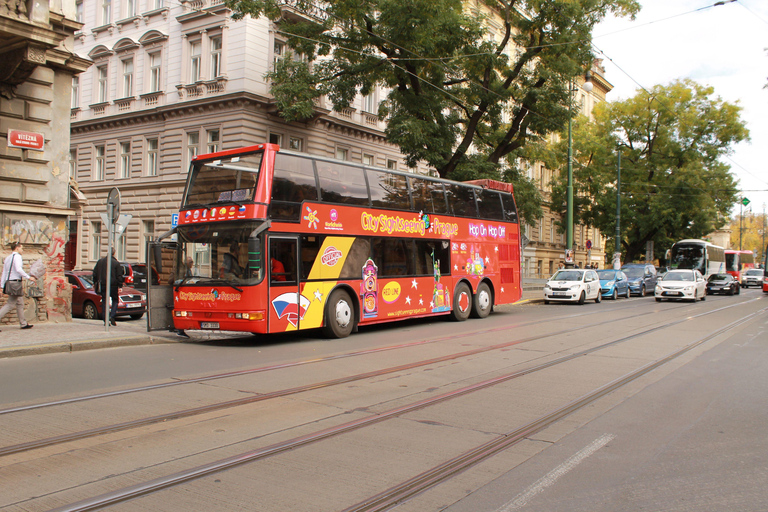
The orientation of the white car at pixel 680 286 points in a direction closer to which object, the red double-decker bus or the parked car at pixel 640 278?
the red double-decker bus

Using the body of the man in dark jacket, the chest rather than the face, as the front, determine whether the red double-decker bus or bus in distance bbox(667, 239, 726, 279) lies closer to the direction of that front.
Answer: the bus in distance

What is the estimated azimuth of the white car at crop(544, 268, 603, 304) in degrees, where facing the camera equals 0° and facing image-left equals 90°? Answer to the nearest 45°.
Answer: approximately 45°

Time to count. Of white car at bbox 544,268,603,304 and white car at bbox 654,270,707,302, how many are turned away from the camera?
0

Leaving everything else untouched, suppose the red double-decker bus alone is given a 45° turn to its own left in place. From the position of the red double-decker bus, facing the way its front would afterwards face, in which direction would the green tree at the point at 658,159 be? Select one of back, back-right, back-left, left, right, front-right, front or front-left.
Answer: back-left

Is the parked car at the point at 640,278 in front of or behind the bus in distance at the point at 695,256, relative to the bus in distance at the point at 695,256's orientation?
in front

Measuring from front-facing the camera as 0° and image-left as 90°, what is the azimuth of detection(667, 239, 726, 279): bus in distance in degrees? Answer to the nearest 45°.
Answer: approximately 45°

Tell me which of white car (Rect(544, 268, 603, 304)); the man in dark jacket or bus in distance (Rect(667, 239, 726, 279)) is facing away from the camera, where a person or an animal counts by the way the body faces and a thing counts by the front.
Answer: the man in dark jacket

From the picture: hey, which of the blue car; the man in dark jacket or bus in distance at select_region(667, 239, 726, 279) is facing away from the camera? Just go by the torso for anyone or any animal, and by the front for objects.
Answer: the man in dark jacket

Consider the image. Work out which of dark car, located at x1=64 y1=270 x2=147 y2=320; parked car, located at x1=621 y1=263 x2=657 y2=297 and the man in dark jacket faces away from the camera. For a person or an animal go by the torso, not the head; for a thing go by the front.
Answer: the man in dark jacket

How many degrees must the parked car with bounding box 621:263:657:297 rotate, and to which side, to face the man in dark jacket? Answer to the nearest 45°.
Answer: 0° — it already faces them

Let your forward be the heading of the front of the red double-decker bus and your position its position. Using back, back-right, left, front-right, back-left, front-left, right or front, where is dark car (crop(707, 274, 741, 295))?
back

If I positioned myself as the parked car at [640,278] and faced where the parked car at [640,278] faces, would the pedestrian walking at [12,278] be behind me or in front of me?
in front

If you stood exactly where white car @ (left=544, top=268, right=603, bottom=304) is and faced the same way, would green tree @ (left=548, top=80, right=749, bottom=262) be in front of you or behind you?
behind

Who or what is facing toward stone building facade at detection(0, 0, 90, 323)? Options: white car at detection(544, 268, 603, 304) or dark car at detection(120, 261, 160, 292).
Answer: the white car
